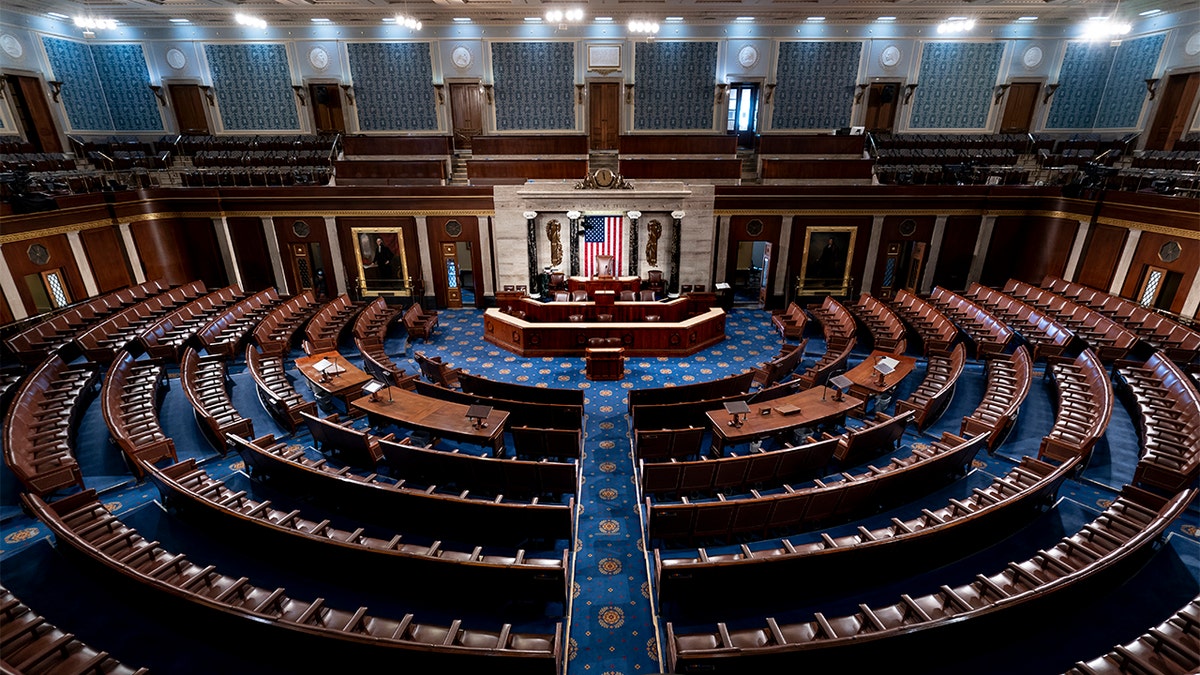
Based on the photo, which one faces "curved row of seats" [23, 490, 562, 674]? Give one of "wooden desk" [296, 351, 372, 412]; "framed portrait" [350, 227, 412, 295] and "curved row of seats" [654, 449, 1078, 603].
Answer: the framed portrait

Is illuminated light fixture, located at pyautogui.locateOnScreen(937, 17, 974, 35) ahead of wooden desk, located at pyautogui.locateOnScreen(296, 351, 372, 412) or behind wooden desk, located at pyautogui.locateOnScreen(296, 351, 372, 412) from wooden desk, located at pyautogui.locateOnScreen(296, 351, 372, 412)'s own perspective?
ahead

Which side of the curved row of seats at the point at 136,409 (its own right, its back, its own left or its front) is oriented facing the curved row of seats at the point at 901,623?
right

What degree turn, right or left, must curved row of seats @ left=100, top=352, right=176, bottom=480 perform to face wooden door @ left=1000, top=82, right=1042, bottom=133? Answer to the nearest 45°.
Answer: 0° — it already faces it

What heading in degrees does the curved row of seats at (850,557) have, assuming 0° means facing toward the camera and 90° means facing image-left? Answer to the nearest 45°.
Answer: approximately 135°

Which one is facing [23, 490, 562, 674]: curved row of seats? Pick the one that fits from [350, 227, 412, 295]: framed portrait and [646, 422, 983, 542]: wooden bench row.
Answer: the framed portrait

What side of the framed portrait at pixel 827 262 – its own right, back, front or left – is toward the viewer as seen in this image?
front

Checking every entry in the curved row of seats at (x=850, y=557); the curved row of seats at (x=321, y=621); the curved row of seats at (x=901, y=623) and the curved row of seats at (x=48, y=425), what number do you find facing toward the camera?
0

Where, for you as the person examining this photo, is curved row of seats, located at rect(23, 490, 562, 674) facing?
facing away from the viewer and to the right of the viewer

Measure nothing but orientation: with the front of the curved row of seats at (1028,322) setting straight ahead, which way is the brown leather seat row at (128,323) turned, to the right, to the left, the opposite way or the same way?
the opposite way

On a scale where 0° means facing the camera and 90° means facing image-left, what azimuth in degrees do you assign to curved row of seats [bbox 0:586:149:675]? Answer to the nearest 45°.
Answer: approximately 225°

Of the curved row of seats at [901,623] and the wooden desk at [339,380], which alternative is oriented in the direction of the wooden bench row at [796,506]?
the curved row of seats

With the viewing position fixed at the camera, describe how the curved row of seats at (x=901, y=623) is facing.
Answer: facing away from the viewer and to the left of the viewer

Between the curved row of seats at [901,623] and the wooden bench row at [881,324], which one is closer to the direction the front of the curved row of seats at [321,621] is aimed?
the wooden bench row

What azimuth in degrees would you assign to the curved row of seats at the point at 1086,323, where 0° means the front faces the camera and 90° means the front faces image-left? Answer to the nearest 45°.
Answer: approximately 45°

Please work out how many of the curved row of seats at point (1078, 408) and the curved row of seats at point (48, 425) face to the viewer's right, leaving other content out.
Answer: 1

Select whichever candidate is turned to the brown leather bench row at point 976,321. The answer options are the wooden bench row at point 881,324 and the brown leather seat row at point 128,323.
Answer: the brown leather seat row at point 128,323
